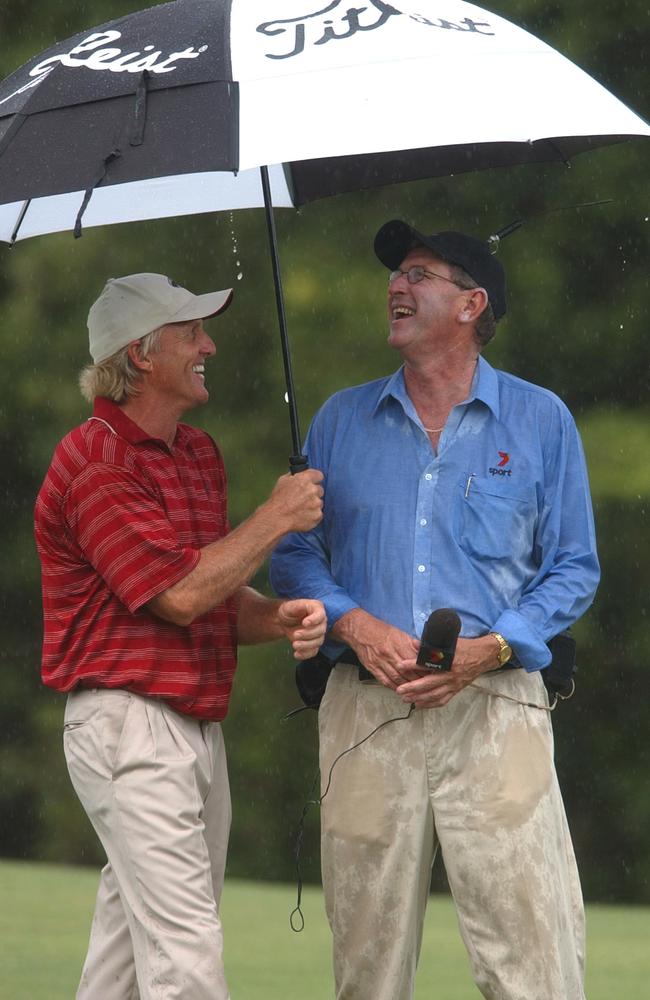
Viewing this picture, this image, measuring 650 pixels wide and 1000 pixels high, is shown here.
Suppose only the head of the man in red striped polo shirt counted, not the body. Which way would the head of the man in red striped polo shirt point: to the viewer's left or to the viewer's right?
to the viewer's right

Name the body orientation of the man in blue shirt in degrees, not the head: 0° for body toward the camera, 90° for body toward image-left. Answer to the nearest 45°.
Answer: approximately 0°

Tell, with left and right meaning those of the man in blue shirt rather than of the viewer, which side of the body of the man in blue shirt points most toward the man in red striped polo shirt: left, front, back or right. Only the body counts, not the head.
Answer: right
